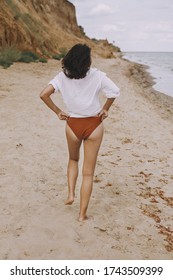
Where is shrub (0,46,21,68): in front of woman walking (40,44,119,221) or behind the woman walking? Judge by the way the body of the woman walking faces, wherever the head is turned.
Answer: in front

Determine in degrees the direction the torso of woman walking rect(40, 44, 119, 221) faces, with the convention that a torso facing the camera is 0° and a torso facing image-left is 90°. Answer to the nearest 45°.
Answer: approximately 180°

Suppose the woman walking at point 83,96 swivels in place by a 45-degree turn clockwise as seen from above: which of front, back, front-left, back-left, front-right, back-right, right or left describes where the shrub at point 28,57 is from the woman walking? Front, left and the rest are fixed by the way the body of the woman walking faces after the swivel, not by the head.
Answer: front-left
